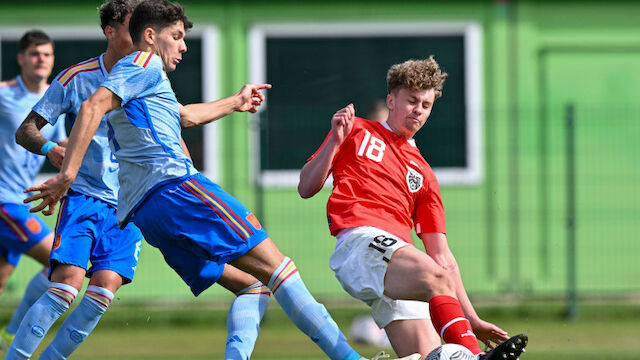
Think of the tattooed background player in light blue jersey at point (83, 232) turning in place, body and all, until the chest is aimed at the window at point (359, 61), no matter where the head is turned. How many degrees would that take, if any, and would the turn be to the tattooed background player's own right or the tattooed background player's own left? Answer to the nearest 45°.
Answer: approximately 90° to the tattooed background player's own left

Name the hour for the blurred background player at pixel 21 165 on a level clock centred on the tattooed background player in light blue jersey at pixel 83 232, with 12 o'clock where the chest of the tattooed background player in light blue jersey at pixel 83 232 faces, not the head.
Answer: the blurred background player at pixel 21 165 is roughly at 7 o'clock from the tattooed background player in light blue jersey at pixel 83 232.

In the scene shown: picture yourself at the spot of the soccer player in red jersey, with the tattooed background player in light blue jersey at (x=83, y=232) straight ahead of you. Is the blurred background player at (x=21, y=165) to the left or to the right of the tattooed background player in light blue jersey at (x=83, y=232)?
right

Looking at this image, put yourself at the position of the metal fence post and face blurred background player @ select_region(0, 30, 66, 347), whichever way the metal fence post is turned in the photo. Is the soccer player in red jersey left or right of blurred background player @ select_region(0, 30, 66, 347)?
left
